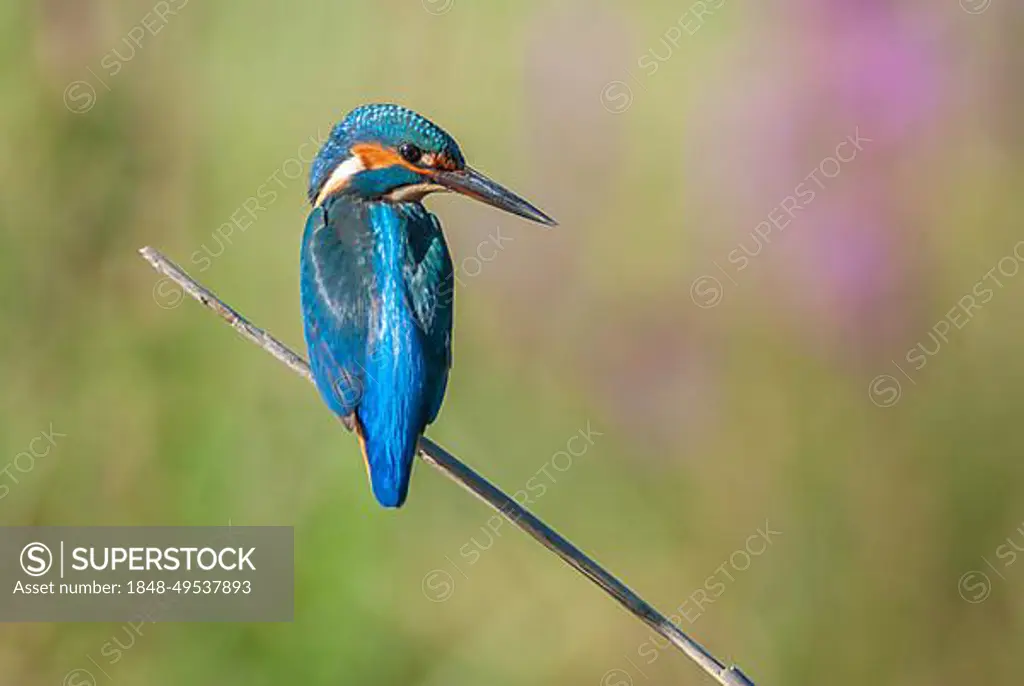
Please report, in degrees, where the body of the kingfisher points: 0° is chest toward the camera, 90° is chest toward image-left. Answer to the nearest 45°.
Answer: approximately 180°
